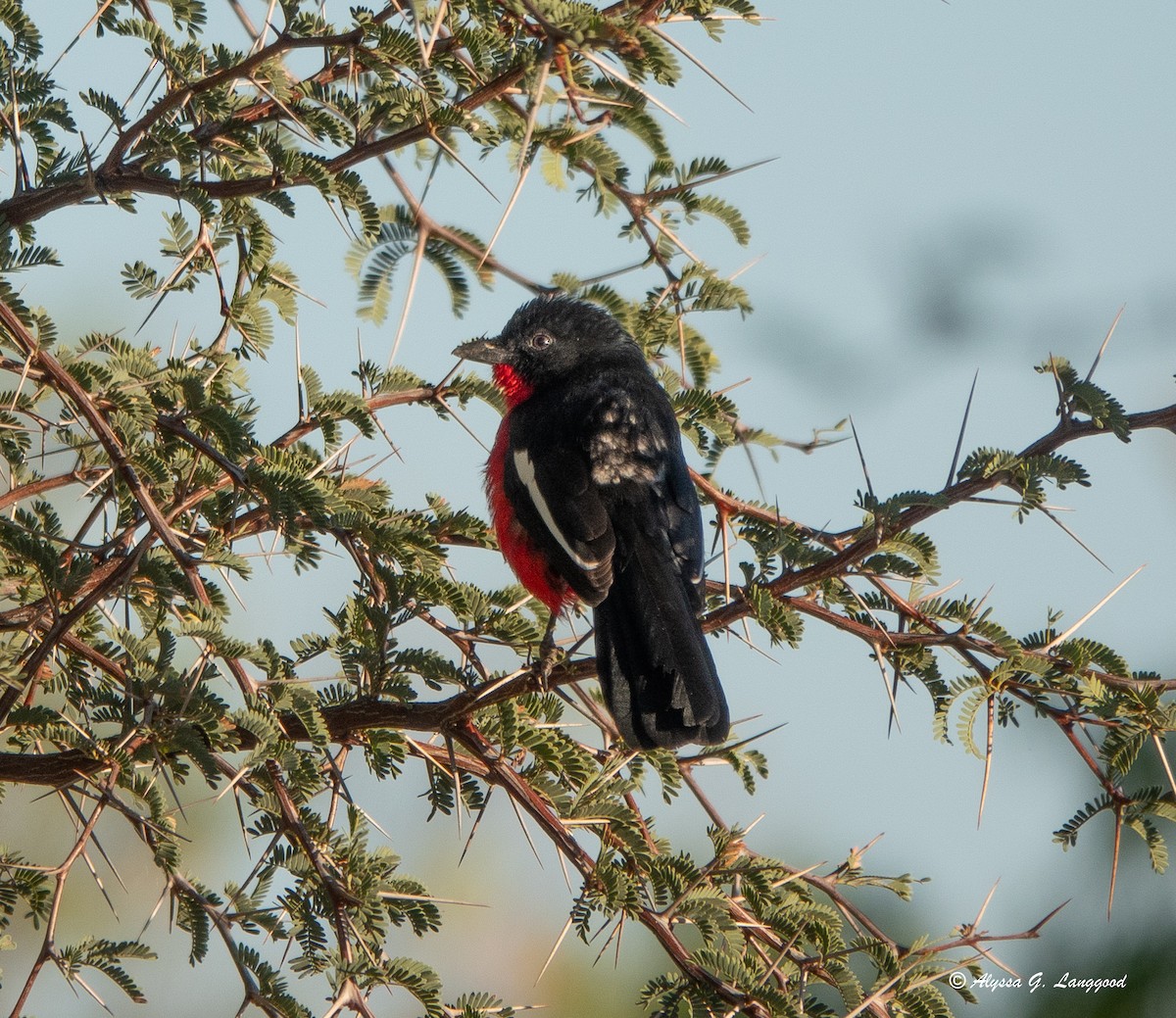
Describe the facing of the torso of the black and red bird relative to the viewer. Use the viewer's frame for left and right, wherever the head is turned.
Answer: facing away from the viewer and to the left of the viewer
